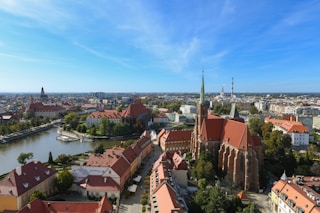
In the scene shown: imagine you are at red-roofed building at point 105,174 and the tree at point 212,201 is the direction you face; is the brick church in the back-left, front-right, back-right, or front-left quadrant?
front-left

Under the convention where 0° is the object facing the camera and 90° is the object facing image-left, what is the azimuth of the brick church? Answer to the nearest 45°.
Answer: approximately 135°

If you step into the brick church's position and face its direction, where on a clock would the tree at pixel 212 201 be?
The tree is roughly at 8 o'clock from the brick church.

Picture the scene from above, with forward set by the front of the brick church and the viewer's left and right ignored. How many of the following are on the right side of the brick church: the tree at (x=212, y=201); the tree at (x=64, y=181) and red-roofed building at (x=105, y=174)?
0

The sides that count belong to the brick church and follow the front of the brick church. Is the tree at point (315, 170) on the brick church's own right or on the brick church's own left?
on the brick church's own right

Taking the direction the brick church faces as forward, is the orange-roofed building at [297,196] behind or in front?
behind

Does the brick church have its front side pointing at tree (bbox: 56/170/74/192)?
no

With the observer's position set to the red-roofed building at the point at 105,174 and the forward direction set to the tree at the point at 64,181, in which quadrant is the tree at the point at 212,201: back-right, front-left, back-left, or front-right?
back-left

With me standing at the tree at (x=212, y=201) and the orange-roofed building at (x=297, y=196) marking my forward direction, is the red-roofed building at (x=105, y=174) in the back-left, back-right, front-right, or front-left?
back-left

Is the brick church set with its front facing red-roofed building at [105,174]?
no

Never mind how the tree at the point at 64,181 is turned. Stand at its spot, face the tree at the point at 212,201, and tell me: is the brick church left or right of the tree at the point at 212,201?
left
